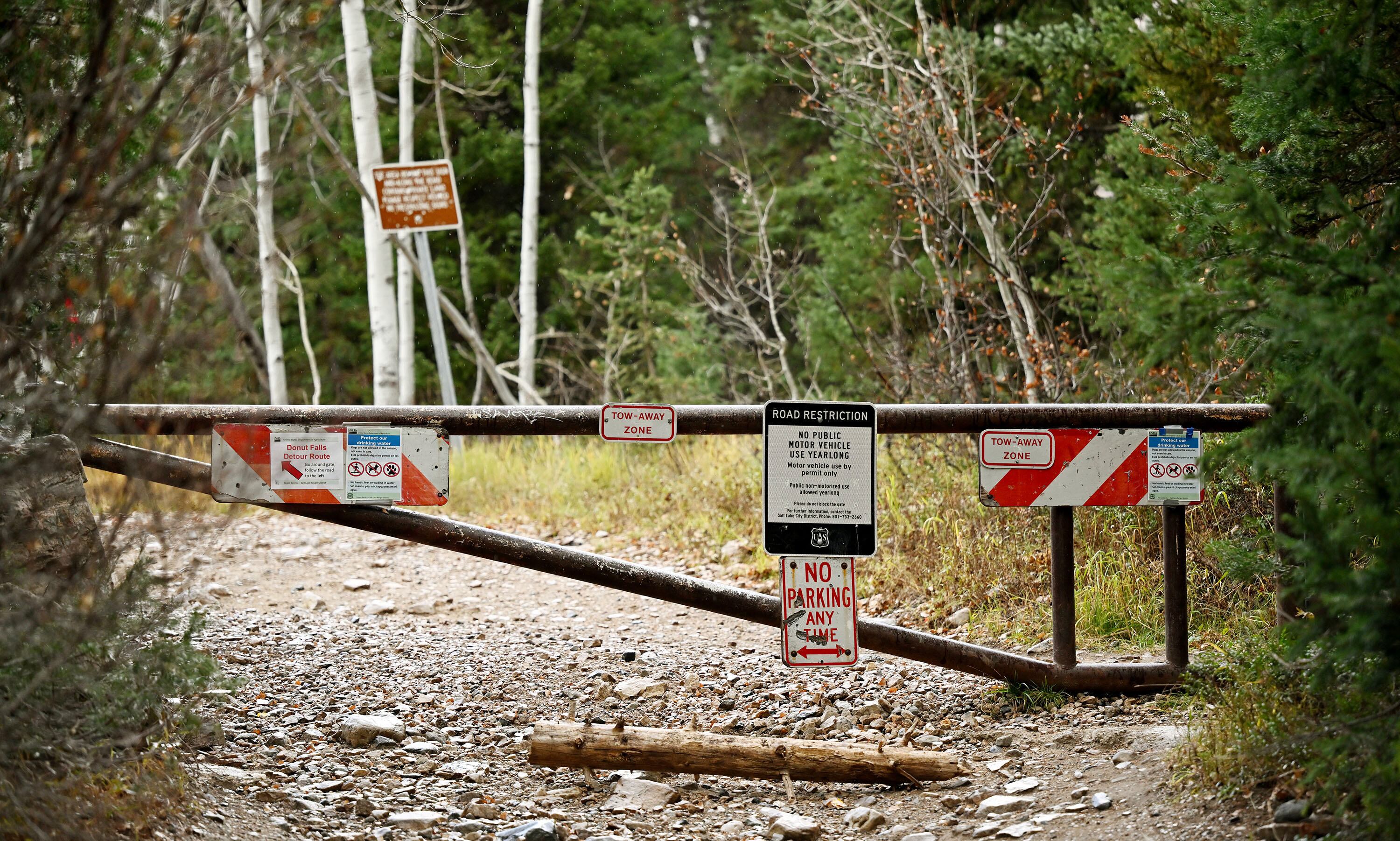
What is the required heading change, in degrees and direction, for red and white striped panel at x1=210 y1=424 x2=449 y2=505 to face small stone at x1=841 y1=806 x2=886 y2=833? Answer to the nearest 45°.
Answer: approximately 45° to its left

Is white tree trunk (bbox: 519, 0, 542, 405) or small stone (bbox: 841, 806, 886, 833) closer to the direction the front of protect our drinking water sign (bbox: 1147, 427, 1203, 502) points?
the small stone

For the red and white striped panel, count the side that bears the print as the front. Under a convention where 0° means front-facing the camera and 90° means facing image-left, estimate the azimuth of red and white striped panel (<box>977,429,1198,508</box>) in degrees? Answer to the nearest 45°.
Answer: approximately 0°

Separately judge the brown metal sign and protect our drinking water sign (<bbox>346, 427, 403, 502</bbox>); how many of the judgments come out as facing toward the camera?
2

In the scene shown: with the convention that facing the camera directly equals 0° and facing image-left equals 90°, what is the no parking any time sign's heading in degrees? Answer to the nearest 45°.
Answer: approximately 0°

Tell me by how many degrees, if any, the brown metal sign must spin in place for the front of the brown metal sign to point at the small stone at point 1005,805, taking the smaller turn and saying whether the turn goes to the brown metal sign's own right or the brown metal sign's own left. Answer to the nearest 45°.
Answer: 0° — it already faces it
